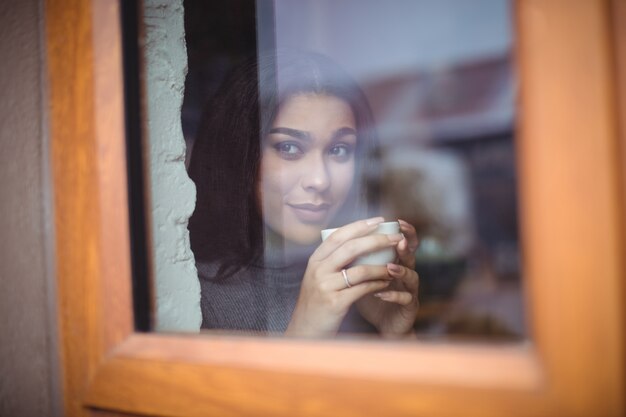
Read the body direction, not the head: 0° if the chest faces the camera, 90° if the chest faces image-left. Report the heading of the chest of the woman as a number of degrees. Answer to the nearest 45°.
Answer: approximately 315°
